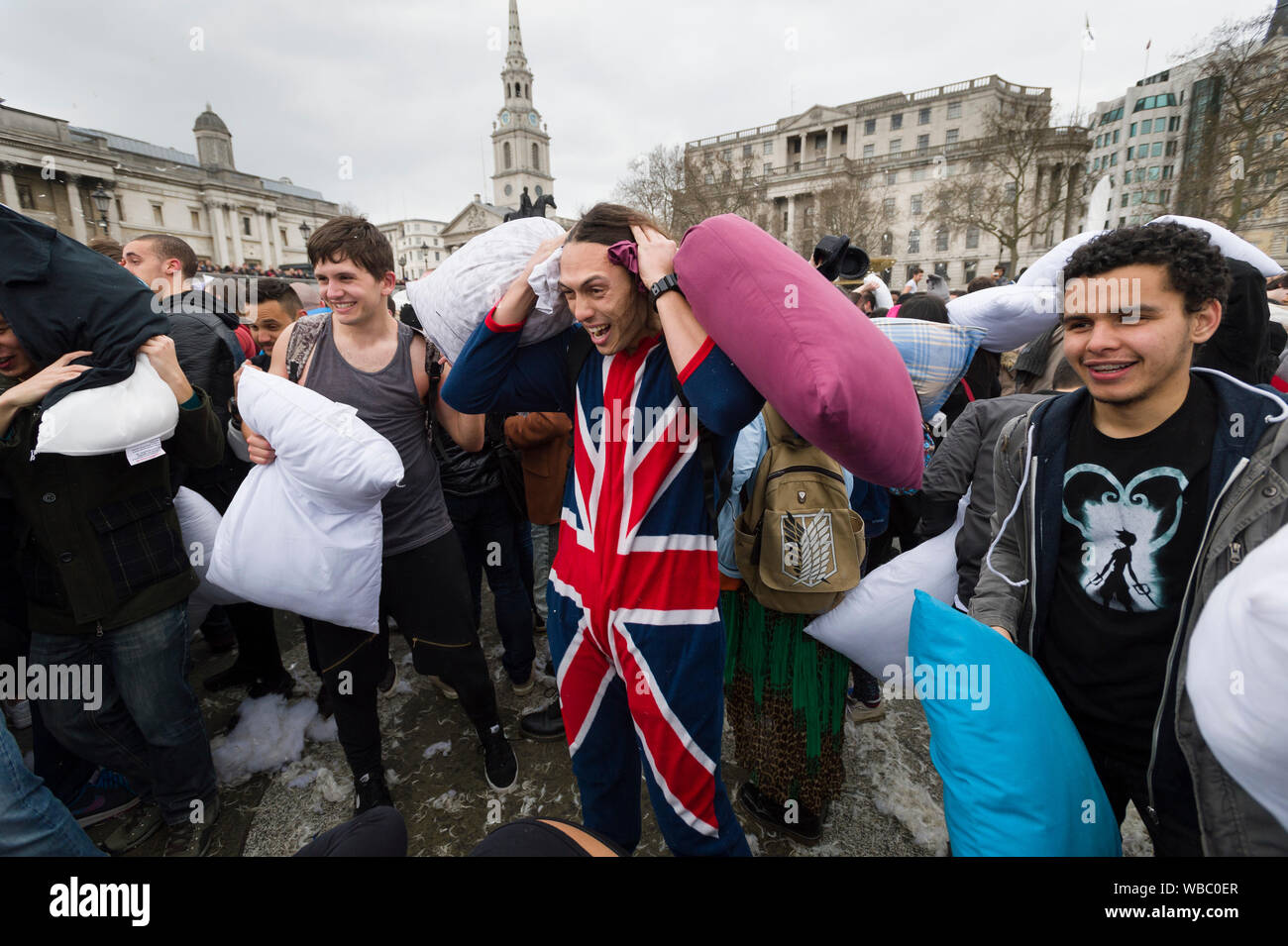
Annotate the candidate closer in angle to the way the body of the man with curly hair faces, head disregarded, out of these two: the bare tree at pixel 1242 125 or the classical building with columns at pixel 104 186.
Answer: the classical building with columns

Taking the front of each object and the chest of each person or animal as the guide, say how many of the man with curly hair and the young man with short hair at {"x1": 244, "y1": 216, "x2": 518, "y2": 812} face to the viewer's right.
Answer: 0

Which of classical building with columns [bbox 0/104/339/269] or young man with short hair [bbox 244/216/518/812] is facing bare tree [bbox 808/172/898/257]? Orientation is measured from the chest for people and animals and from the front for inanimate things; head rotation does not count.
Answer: the classical building with columns

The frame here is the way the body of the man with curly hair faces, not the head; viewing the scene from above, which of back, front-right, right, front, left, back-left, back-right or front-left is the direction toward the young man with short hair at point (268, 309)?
front-right

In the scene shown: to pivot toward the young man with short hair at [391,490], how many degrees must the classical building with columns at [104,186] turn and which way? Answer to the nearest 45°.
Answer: approximately 45° to its right

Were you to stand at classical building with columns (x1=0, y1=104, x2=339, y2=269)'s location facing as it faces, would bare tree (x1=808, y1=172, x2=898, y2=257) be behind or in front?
in front

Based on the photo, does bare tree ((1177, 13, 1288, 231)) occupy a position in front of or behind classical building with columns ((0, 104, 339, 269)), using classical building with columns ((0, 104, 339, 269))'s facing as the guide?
in front

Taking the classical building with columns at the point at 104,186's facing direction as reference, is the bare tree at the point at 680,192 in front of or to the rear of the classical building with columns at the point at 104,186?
in front

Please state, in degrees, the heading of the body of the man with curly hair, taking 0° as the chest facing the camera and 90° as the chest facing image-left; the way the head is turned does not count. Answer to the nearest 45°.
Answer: approximately 45°

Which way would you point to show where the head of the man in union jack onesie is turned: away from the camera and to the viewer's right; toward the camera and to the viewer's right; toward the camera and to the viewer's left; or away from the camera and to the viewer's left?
toward the camera and to the viewer's left

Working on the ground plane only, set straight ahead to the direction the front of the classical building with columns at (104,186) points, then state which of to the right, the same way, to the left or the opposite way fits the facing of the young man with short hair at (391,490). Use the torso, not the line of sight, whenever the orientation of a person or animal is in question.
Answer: to the right
